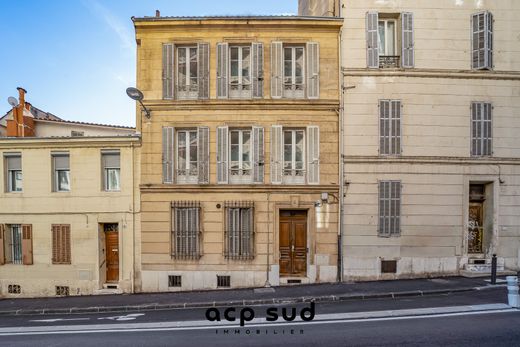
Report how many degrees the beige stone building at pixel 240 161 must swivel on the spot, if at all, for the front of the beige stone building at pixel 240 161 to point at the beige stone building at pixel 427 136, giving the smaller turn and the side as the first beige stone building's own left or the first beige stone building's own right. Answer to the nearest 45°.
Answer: approximately 90° to the first beige stone building's own left

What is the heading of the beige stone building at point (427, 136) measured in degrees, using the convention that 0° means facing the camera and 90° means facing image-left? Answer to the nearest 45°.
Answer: approximately 0°

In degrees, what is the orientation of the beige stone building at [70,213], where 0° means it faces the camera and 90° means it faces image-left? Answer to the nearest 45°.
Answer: approximately 0°

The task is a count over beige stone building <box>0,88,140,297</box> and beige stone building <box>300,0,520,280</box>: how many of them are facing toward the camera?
2

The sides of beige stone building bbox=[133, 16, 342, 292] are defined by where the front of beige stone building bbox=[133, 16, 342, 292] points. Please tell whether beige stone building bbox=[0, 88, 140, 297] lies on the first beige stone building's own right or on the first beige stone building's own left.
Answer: on the first beige stone building's own right
